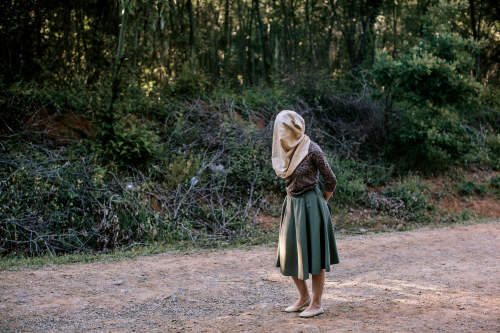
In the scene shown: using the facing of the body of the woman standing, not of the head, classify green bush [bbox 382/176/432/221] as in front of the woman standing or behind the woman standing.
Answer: behind

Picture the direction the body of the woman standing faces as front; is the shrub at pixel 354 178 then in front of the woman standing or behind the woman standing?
behind

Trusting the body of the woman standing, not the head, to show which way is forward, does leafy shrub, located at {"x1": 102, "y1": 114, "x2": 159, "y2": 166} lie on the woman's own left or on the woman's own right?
on the woman's own right

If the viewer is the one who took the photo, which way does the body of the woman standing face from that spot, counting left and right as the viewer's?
facing the viewer and to the left of the viewer

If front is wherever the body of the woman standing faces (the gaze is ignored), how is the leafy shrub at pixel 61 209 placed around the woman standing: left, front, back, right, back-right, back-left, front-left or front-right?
right

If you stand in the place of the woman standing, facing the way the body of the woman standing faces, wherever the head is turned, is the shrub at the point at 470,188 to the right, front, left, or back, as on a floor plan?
back

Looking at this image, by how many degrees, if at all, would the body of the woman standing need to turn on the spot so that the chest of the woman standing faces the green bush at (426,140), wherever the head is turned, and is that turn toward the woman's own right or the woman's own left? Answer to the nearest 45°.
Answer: approximately 135° to the woman's own right
